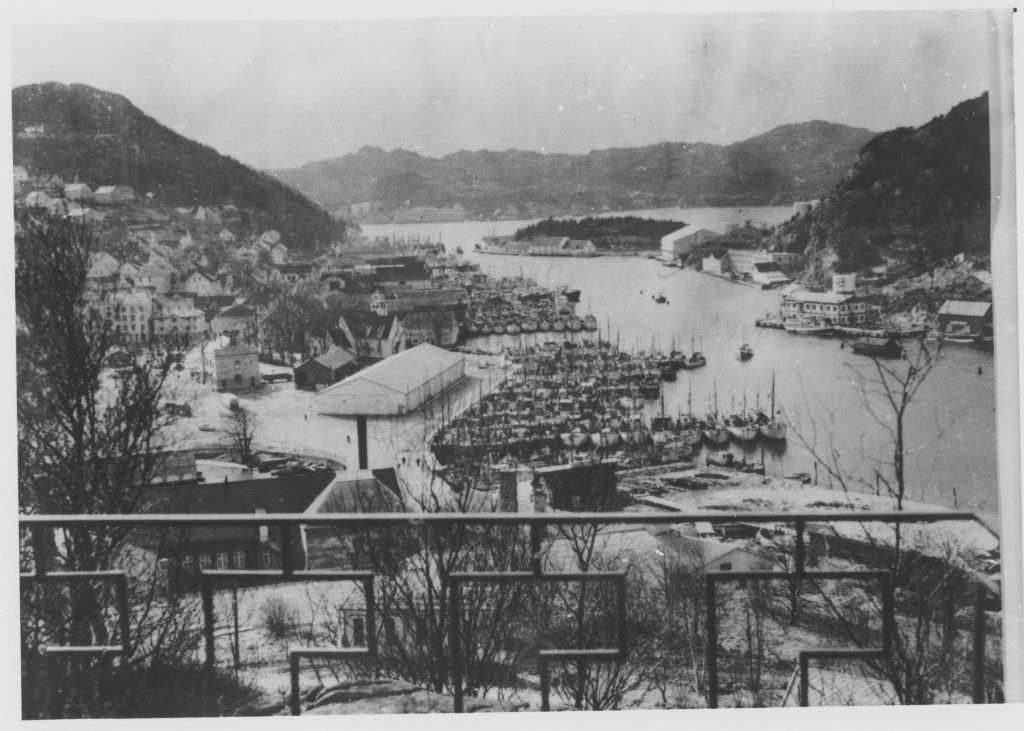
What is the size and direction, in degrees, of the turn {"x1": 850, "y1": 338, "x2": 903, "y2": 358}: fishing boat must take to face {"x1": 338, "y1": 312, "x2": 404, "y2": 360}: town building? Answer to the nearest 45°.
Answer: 0° — it already faces it

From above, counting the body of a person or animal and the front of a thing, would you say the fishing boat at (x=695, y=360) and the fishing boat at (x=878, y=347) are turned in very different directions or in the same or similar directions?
very different directions
